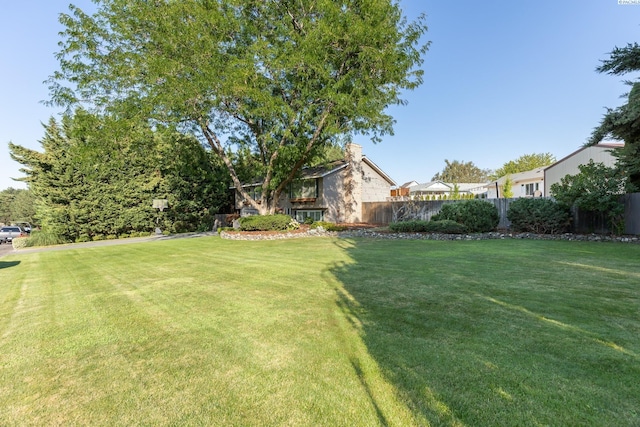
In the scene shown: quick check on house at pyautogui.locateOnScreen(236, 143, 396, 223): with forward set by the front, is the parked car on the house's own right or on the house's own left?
on the house's own right

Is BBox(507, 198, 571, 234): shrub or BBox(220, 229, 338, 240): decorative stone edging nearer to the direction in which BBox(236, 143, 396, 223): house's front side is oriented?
the decorative stone edging

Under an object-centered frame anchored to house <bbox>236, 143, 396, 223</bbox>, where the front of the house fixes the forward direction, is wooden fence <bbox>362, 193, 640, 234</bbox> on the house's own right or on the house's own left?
on the house's own left

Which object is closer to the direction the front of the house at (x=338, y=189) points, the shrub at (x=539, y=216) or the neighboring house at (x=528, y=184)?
the shrub

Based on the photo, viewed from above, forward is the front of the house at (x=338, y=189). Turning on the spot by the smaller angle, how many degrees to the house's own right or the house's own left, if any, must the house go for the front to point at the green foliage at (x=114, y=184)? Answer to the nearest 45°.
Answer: approximately 45° to the house's own right

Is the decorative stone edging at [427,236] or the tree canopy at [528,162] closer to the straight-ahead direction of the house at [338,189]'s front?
the decorative stone edging

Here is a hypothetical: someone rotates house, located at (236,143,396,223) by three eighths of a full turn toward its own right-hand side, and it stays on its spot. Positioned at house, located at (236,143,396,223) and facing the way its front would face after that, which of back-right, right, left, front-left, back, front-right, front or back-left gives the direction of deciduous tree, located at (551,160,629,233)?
back-right

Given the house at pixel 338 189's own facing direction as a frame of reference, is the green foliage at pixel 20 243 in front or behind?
in front

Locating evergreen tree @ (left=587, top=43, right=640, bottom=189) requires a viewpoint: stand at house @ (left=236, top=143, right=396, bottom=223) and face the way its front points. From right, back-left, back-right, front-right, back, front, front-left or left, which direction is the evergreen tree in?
left

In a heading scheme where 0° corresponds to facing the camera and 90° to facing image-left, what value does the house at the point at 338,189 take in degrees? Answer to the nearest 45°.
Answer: approximately 45°

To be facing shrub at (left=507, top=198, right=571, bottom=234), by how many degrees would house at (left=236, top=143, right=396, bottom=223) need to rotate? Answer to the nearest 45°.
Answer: approximately 90° to its left

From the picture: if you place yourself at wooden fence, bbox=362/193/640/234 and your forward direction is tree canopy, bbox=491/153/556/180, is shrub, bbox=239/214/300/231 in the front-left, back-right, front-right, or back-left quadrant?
back-left

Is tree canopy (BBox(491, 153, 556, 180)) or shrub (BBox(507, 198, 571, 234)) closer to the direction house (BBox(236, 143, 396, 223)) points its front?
the shrub
